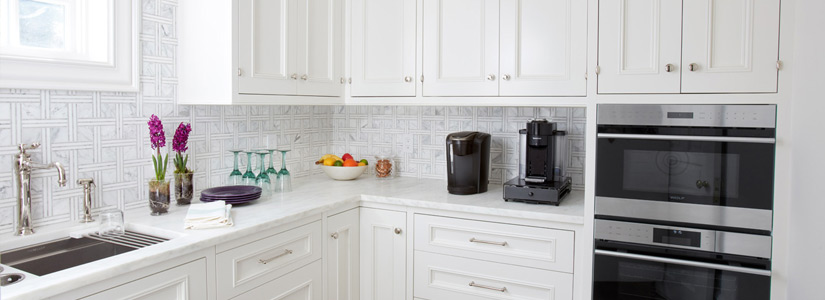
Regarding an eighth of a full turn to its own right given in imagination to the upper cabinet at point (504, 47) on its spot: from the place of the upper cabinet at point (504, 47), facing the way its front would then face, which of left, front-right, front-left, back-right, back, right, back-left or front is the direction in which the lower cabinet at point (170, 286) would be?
front

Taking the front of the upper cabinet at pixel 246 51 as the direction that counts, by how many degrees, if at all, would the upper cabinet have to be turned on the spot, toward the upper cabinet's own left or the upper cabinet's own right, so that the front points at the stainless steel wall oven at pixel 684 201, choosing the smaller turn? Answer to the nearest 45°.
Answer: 0° — it already faces it

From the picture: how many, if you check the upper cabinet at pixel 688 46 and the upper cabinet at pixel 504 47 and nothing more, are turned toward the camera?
2

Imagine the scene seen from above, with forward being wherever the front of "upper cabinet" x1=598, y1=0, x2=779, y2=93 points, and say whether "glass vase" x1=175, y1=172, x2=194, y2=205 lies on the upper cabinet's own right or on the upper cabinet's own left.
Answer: on the upper cabinet's own right

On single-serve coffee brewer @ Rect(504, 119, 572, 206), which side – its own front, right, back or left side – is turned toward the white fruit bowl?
right

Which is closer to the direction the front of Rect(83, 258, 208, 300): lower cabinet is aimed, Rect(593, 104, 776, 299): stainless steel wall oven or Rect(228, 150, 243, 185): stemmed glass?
the stainless steel wall oven

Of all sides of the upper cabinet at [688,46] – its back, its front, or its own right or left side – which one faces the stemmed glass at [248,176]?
right

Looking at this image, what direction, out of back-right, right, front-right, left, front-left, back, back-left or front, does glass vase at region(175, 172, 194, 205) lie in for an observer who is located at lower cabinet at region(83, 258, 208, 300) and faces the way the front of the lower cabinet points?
back-left

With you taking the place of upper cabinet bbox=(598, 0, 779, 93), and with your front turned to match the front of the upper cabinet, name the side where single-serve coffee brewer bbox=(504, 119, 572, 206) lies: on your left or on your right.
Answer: on your right

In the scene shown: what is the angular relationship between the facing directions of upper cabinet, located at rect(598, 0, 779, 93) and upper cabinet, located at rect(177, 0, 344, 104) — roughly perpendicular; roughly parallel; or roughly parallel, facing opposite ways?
roughly perpendicular

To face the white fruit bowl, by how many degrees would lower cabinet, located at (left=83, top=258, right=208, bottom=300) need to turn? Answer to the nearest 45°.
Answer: approximately 90° to its left

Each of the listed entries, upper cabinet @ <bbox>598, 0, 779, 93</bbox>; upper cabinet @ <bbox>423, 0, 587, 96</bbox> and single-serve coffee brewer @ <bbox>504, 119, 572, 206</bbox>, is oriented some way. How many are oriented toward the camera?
3

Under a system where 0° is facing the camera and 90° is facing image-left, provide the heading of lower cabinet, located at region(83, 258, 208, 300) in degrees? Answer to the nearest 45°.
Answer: approximately 315°

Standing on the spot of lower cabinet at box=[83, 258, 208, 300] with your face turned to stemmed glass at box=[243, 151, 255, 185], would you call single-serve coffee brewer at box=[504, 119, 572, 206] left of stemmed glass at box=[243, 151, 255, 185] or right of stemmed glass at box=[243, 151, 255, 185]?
right
